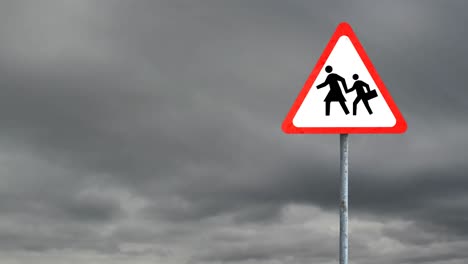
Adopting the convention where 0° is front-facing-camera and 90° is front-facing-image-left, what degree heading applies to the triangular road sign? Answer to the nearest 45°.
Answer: approximately 0°
